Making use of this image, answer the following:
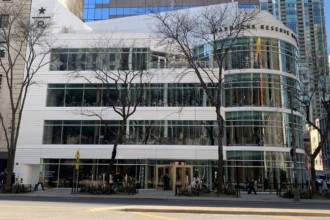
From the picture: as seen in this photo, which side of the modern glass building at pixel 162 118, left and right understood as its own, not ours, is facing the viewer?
front
